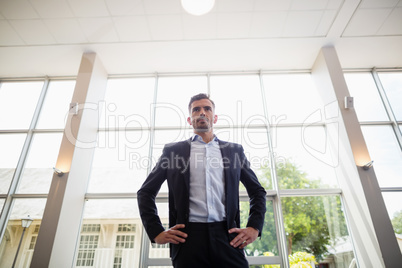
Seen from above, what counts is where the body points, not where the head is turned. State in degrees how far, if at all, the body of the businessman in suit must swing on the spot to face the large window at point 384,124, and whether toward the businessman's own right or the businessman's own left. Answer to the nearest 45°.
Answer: approximately 135° to the businessman's own left

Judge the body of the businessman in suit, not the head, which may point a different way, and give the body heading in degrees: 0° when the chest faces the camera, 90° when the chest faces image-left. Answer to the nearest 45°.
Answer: approximately 0°

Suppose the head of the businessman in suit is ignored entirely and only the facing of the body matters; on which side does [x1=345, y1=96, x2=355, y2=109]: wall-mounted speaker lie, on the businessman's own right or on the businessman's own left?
on the businessman's own left

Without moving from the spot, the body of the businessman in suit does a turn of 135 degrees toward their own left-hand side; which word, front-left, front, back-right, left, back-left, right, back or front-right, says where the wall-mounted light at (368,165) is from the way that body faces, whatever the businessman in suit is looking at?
front

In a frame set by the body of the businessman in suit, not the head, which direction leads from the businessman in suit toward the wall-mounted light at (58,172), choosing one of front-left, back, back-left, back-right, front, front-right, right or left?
back-right

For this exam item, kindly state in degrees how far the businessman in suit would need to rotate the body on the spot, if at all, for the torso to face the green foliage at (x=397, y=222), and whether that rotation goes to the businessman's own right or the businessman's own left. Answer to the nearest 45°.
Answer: approximately 135° to the businessman's own left

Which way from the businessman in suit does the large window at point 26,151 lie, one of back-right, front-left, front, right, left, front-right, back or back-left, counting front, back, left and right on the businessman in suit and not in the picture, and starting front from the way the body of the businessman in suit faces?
back-right
